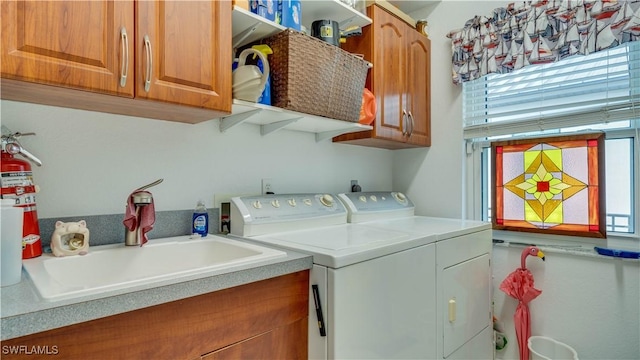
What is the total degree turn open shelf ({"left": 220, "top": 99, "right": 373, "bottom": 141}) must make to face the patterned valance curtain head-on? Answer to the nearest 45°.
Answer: approximately 45° to its left

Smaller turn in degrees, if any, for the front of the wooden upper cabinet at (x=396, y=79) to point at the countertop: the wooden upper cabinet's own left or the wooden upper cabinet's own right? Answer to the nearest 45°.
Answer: approximately 90° to the wooden upper cabinet's own right

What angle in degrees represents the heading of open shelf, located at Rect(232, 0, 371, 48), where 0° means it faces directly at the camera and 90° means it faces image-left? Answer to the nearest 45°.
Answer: approximately 315°

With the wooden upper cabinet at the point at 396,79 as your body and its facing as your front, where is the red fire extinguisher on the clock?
The red fire extinguisher is roughly at 3 o'clock from the wooden upper cabinet.

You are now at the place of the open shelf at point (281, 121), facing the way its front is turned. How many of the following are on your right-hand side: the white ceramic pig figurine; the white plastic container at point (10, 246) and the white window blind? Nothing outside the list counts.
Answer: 2

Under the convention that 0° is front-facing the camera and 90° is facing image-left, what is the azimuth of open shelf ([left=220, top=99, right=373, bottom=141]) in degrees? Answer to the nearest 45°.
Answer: approximately 315°

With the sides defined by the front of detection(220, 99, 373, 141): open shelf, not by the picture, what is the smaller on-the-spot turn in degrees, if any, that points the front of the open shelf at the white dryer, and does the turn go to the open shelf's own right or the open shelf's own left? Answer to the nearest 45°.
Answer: approximately 45° to the open shelf's own left

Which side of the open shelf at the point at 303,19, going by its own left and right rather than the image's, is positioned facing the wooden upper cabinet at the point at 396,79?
left

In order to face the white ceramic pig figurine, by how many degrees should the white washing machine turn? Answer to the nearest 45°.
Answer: approximately 135° to its right

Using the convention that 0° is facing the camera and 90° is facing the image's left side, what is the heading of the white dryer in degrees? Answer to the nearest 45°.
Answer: approximately 315°
